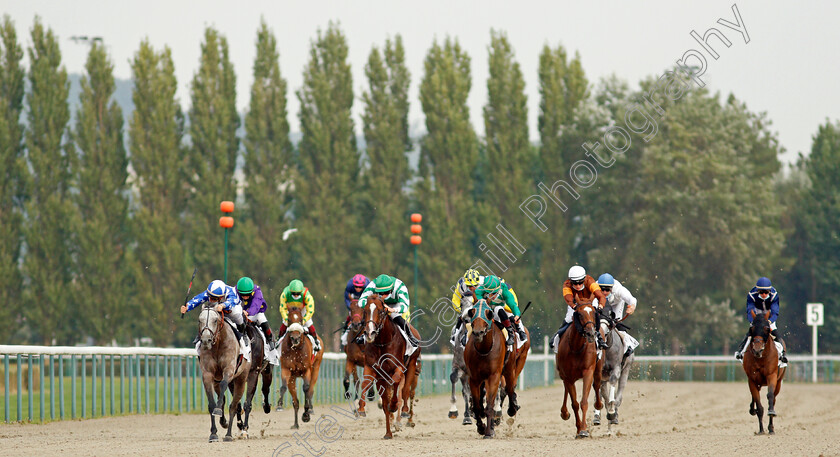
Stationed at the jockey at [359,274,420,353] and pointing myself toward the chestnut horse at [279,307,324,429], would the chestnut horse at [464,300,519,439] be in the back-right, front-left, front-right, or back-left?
back-right

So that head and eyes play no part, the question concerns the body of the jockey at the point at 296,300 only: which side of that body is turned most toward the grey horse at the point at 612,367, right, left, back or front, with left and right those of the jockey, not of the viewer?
left

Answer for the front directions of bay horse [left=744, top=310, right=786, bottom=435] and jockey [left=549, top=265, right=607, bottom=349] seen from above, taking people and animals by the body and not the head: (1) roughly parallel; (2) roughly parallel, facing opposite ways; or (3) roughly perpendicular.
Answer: roughly parallel

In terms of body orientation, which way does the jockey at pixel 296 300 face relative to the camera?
toward the camera

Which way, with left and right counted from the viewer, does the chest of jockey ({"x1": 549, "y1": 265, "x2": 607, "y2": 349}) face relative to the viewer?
facing the viewer

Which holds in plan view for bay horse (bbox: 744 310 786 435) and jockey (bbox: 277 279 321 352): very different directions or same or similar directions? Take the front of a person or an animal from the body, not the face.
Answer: same or similar directions

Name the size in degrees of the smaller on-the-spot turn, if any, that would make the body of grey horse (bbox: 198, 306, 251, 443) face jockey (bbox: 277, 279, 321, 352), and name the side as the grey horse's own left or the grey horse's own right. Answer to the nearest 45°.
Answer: approximately 180°

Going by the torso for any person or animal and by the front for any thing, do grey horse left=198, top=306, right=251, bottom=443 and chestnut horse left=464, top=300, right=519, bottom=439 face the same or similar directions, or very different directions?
same or similar directions

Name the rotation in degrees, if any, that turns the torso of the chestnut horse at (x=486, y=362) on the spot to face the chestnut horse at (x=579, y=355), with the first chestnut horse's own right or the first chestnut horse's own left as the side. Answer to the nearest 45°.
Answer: approximately 135° to the first chestnut horse's own left
